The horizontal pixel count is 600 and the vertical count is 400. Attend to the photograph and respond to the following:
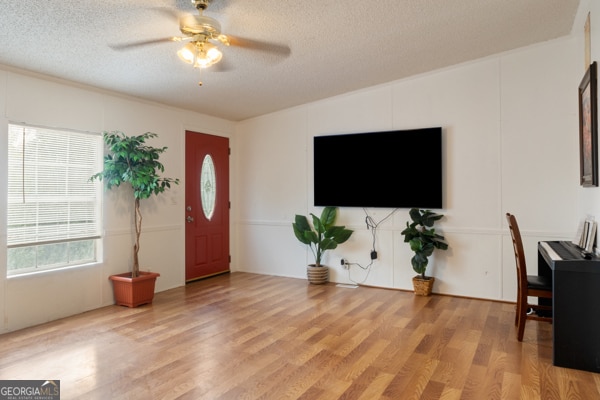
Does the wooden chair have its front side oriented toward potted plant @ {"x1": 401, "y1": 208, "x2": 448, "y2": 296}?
no

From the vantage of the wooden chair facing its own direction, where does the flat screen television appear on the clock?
The flat screen television is roughly at 7 o'clock from the wooden chair.

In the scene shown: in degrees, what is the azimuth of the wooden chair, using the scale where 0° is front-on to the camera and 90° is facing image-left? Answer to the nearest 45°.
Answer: approximately 270°

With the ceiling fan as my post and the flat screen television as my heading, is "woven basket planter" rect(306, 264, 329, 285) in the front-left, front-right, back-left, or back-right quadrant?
front-left

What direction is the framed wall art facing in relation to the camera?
to the viewer's left

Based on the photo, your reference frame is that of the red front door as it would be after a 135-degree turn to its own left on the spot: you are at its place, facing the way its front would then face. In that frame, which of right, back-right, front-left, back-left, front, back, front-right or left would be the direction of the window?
back-left

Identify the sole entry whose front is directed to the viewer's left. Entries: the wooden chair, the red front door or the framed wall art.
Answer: the framed wall art

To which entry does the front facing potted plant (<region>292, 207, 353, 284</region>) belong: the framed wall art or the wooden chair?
the framed wall art

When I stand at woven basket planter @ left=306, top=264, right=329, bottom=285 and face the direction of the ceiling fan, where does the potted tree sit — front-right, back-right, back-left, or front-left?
front-right

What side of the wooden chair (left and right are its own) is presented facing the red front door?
back

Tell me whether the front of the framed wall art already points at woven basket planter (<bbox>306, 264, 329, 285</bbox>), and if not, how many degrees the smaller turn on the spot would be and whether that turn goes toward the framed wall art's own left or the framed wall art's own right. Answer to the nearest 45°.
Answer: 0° — it already faces it

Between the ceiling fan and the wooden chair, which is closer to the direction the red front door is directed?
the wooden chair

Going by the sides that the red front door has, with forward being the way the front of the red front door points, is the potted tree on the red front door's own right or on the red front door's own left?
on the red front door's own right

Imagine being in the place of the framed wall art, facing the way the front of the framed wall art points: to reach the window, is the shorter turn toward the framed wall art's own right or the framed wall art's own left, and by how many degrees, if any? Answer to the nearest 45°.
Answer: approximately 45° to the framed wall art's own left

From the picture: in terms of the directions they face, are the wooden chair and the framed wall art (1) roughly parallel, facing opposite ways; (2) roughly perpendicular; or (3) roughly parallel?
roughly parallel, facing opposite ways

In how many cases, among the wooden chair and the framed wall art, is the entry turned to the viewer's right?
1
